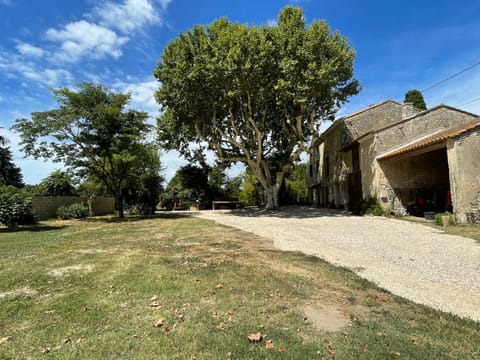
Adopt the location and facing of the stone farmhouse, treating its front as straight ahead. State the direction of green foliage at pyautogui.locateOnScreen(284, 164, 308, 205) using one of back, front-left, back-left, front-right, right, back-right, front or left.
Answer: right

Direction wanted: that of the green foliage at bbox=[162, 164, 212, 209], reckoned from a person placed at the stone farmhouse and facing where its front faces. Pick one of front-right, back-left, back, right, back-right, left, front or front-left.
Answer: front-right

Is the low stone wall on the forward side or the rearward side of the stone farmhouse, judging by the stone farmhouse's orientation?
on the forward side

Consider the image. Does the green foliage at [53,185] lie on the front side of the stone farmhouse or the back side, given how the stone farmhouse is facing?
on the front side

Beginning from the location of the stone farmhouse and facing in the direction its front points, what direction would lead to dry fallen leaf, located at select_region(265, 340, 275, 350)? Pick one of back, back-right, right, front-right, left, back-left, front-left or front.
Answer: front-left

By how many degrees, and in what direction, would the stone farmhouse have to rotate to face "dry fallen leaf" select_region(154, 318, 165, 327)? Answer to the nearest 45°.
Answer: approximately 45° to its left

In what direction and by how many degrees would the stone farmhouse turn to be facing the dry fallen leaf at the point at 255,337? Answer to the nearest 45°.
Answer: approximately 45° to its left

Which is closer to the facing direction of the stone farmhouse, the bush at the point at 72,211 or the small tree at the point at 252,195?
the bush

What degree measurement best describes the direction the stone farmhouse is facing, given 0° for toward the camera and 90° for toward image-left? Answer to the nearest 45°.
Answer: approximately 45°

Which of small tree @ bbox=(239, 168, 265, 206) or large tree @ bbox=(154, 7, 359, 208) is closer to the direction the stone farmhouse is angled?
the large tree

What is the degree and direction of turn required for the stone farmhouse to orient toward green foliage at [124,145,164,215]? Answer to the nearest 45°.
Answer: approximately 45° to its right
